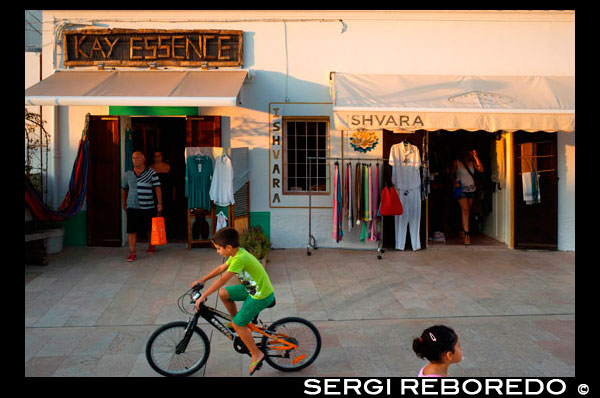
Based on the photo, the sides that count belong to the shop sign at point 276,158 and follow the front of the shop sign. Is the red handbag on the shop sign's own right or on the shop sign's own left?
on the shop sign's own left

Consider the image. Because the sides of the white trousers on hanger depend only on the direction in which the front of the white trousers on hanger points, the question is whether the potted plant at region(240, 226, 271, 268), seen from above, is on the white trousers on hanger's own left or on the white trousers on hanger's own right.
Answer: on the white trousers on hanger's own right

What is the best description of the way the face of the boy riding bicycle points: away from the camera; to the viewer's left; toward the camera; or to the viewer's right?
to the viewer's left

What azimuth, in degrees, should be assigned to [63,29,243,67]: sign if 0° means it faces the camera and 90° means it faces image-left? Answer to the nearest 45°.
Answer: approximately 0°

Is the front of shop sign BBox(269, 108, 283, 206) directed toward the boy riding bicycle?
yes
